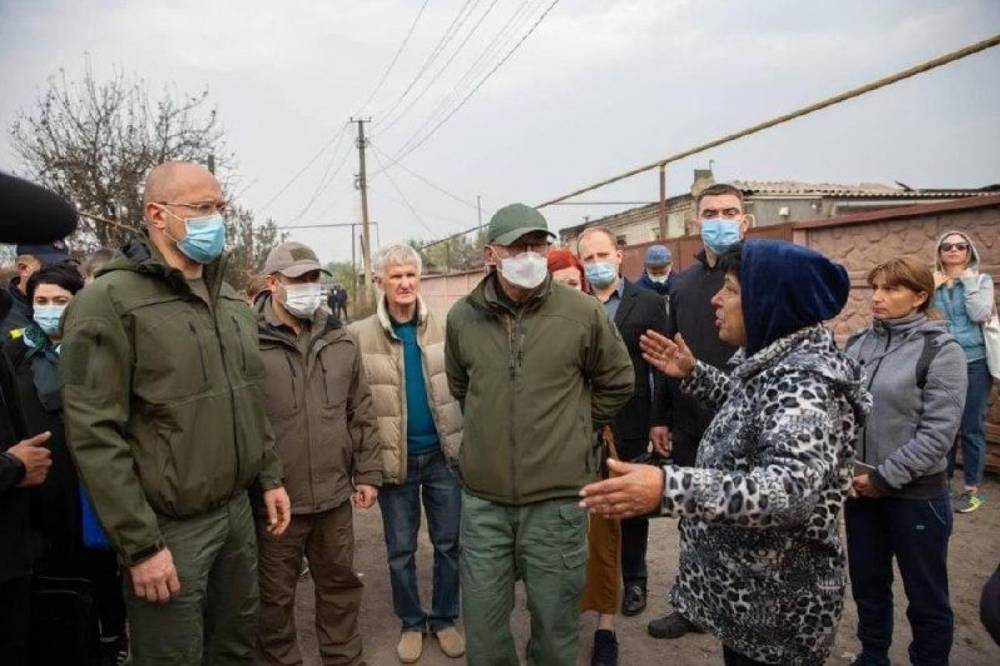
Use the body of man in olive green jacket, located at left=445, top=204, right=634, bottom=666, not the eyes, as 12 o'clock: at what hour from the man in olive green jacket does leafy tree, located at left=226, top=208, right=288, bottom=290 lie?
The leafy tree is roughly at 5 o'clock from the man in olive green jacket.

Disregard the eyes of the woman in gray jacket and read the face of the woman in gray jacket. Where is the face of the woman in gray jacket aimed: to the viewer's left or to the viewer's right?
to the viewer's left

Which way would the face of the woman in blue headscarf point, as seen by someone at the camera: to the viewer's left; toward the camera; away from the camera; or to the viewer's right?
to the viewer's left

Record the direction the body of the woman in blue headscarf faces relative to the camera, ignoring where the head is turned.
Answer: to the viewer's left

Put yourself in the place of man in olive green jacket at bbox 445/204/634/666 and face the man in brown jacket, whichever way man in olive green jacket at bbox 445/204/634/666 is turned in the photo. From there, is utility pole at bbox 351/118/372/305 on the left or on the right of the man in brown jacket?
right

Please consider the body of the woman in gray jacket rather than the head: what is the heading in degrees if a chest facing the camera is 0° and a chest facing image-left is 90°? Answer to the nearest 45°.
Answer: approximately 45°

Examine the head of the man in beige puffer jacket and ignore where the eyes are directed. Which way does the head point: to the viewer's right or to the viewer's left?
to the viewer's right

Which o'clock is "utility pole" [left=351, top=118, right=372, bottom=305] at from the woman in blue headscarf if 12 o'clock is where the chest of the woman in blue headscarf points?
The utility pole is roughly at 2 o'clock from the woman in blue headscarf.

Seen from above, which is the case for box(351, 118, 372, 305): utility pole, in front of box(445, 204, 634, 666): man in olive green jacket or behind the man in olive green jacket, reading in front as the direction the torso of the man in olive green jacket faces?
behind

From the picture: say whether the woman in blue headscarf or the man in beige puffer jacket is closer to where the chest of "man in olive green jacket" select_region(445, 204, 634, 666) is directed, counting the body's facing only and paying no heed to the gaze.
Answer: the woman in blue headscarf
